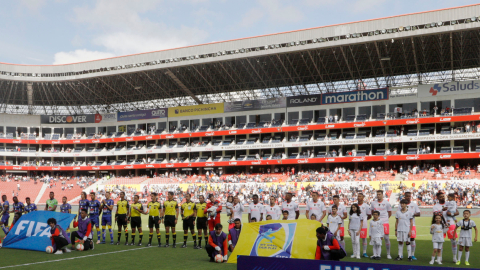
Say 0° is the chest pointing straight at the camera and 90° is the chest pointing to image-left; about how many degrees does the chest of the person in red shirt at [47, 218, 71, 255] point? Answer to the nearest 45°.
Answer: approximately 45°

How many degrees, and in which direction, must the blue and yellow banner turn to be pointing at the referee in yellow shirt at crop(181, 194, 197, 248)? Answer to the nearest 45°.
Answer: approximately 135° to its right

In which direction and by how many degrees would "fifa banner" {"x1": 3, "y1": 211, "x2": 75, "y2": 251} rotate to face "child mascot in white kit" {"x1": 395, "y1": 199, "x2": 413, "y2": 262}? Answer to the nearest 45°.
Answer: approximately 45° to its left

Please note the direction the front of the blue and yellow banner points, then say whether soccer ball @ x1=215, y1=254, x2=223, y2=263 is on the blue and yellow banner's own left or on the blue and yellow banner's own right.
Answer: on the blue and yellow banner's own right

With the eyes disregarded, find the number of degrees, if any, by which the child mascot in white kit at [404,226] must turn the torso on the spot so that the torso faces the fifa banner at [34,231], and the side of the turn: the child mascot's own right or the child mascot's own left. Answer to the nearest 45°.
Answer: approximately 90° to the child mascot's own right

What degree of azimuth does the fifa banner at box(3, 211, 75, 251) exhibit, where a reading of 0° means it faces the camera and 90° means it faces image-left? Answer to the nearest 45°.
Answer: approximately 0°

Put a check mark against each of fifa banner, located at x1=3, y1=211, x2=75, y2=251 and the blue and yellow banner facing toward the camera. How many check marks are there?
2

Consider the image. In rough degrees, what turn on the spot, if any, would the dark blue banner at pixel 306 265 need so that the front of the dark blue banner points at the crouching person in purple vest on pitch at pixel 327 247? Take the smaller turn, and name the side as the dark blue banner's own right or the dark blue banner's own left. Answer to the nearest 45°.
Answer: approximately 180°
